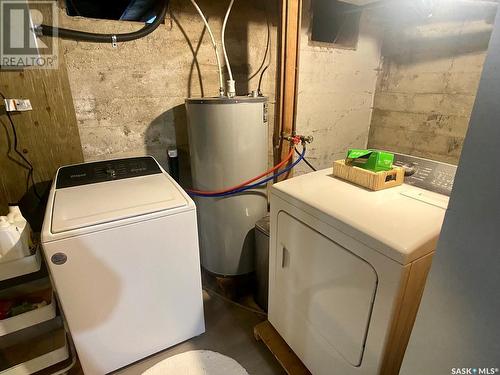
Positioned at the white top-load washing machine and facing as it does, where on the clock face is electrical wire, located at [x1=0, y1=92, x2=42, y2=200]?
The electrical wire is roughly at 5 o'clock from the white top-load washing machine.

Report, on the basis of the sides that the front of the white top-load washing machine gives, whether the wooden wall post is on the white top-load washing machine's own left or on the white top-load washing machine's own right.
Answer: on the white top-load washing machine's own left

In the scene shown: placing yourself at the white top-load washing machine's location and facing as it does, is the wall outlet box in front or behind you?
behind

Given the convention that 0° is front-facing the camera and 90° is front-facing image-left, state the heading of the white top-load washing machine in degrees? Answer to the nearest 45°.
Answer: approximately 0°
